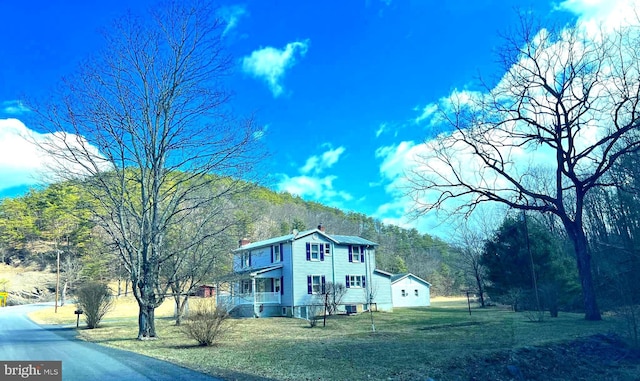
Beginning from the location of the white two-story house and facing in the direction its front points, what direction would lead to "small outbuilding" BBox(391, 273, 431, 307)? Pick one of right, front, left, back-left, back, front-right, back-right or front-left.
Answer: back

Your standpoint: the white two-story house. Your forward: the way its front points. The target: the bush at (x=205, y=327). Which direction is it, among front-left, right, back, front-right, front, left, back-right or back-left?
front-left

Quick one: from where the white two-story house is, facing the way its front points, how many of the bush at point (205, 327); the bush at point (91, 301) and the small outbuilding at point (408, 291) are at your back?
1

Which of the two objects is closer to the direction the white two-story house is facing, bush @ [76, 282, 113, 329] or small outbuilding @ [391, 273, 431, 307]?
the bush

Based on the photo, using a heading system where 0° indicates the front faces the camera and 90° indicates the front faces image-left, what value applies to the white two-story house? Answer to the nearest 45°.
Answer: approximately 45°

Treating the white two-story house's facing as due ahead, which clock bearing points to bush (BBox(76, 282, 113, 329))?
The bush is roughly at 12 o'clock from the white two-story house.

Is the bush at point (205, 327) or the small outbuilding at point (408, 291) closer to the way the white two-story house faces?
the bush
